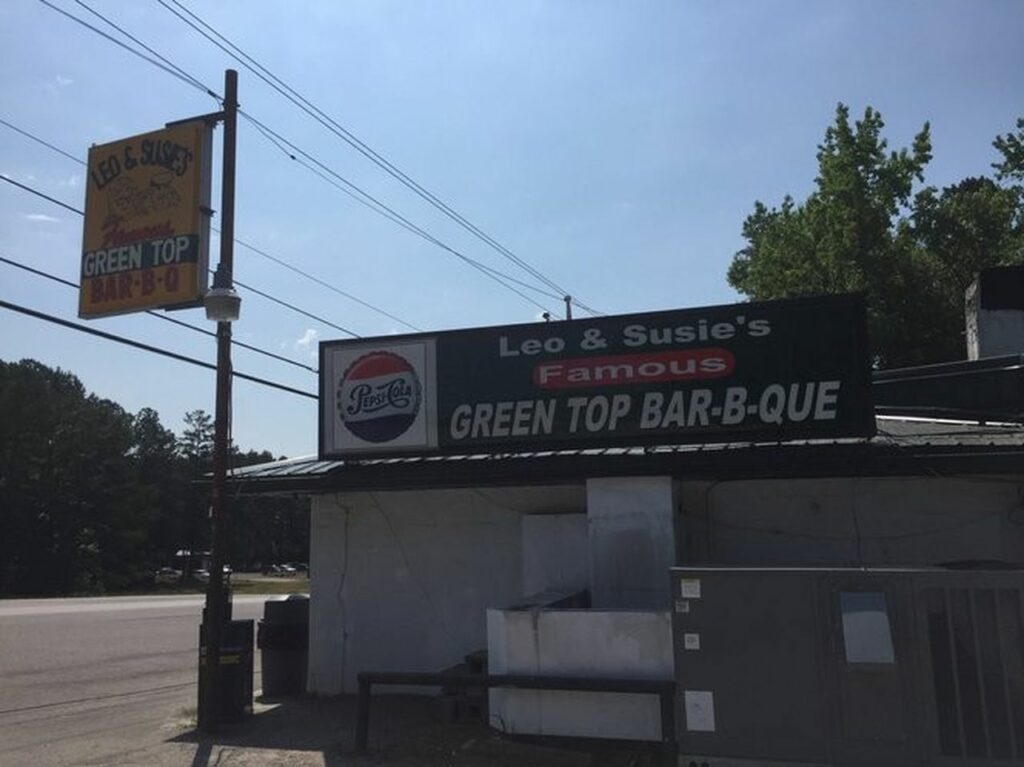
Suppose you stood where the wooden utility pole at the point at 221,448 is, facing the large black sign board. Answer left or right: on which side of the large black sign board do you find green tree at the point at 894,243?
left

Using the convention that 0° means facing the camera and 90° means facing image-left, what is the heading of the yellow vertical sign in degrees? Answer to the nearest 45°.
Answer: approximately 45°

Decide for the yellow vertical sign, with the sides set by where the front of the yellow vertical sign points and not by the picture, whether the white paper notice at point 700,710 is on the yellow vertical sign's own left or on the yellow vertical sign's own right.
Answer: on the yellow vertical sign's own left

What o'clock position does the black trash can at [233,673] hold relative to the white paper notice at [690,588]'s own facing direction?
The black trash can is roughly at 4 o'clock from the white paper notice.

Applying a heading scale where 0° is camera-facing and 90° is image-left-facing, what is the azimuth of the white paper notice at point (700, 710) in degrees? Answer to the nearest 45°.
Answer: approximately 0°

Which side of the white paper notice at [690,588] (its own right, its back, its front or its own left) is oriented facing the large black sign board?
back

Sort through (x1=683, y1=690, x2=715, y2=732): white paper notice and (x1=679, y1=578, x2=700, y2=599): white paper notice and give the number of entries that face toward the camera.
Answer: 2

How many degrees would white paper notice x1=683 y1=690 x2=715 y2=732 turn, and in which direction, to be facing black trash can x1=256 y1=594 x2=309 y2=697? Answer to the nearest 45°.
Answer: approximately 135° to its right

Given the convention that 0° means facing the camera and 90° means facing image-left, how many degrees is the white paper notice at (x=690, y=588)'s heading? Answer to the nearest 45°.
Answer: approximately 0°

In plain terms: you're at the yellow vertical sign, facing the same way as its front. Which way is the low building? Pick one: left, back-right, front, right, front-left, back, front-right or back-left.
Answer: left

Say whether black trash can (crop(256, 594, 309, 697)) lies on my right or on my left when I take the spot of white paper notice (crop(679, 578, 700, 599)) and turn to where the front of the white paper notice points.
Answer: on my right
